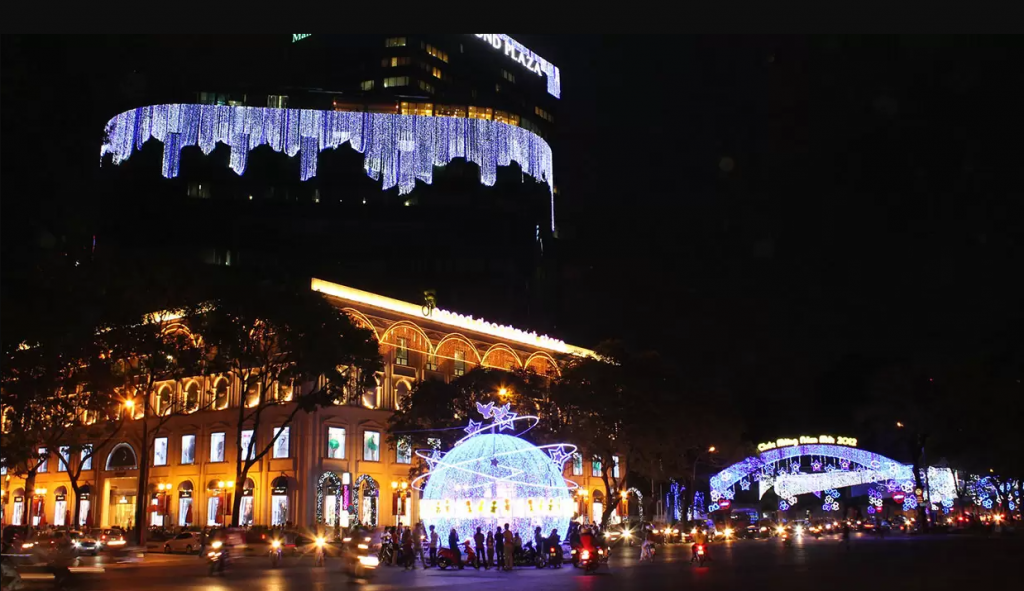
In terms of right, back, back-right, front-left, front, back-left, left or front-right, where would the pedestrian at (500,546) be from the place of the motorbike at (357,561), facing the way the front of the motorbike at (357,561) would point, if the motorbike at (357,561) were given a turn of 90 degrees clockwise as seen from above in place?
back

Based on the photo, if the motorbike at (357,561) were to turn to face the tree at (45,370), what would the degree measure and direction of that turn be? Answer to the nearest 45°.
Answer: approximately 135° to its right

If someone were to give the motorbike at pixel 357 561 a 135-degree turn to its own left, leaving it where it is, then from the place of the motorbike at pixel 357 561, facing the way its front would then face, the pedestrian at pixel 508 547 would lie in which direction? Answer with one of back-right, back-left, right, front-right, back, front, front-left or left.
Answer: front-right

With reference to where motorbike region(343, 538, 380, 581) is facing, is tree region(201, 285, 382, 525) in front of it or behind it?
behind

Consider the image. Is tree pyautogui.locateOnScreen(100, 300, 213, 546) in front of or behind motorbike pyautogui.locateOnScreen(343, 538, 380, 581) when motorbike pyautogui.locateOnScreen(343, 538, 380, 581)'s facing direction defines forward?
behind

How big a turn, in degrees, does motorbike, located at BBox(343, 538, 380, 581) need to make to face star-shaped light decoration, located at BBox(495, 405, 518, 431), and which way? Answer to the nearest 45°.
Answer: approximately 90° to its left

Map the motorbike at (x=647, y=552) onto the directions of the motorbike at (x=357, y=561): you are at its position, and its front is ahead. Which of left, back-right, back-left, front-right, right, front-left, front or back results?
left

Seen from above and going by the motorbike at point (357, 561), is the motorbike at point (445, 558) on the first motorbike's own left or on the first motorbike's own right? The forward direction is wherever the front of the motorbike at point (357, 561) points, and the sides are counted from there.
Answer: on the first motorbike's own left

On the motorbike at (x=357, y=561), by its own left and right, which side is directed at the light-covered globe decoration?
left

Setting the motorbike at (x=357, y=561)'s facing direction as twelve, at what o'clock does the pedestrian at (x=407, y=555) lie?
The pedestrian is roughly at 8 o'clock from the motorbike.

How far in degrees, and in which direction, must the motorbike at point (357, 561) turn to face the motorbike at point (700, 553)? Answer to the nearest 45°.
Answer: approximately 90° to its left

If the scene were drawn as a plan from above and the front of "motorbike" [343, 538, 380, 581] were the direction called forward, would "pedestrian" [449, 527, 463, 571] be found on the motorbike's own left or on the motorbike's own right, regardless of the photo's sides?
on the motorbike's own left
